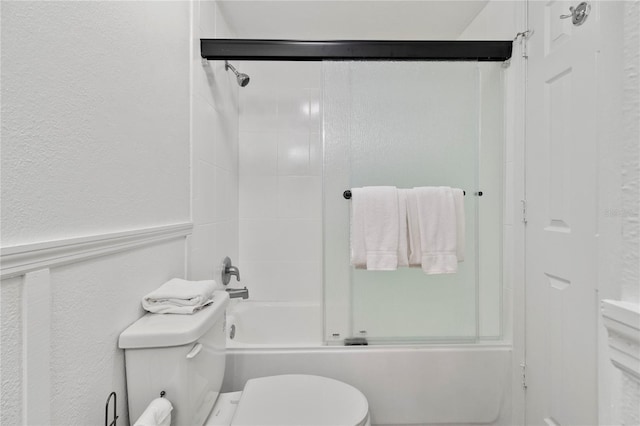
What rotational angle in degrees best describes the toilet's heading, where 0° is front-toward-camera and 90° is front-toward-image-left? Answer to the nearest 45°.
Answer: approximately 270°

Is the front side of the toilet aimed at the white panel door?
yes

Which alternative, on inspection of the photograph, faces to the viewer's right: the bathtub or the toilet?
the toilet

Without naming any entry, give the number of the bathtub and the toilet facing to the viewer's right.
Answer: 1

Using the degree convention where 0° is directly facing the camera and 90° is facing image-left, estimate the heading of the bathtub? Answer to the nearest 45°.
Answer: approximately 0°

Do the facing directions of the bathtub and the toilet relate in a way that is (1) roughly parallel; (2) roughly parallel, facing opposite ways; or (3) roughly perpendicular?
roughly perpendicular

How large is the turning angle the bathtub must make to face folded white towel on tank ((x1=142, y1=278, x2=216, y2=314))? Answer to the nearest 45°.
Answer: approximately 45° to its right
